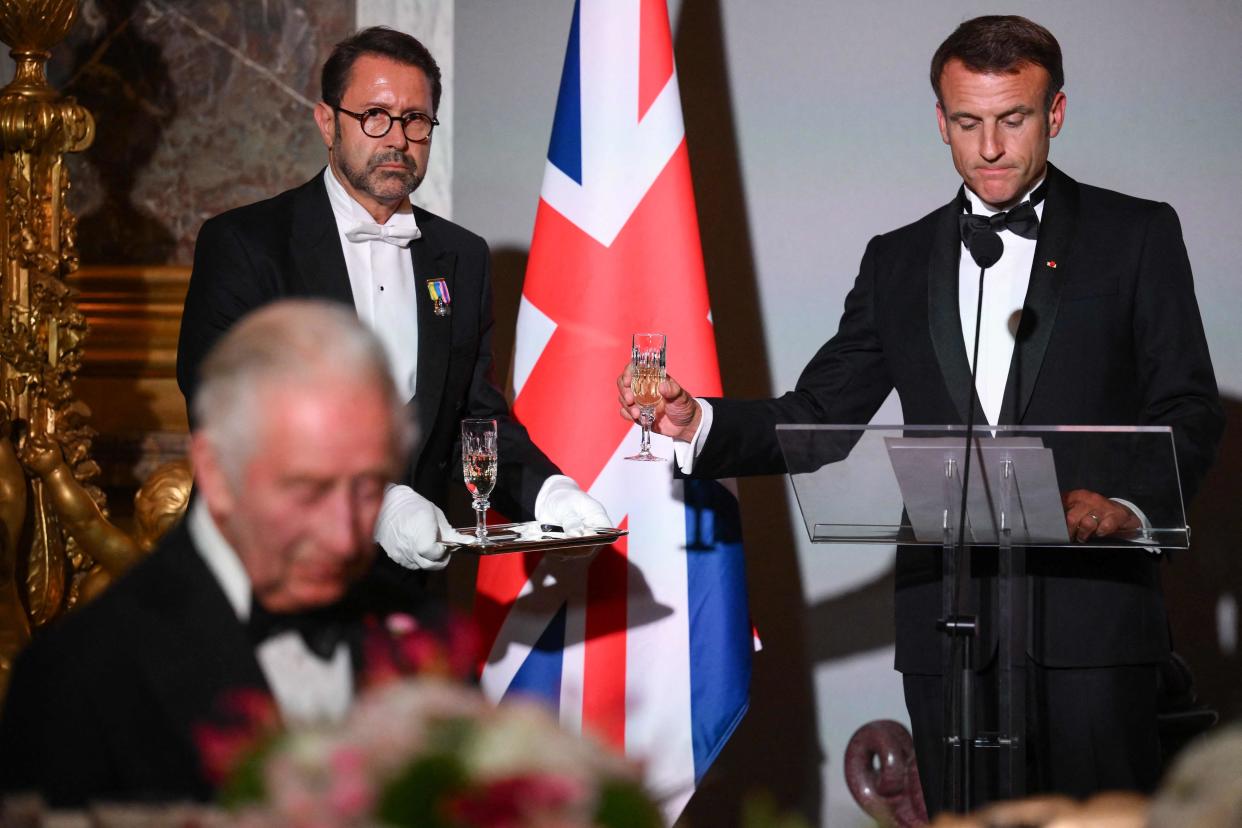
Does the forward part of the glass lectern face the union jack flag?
no

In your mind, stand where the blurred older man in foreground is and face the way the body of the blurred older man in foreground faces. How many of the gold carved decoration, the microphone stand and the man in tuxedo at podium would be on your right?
0

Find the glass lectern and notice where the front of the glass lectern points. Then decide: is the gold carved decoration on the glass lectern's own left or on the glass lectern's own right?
on the glass lectern's own right

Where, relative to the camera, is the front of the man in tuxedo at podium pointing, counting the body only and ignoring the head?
toward the camera

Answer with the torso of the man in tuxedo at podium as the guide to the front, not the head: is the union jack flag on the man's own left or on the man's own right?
on the man's own right

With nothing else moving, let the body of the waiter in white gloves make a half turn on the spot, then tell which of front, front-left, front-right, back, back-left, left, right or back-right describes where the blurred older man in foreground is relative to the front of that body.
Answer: back-left

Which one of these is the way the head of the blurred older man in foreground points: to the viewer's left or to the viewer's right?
to the viewer's right

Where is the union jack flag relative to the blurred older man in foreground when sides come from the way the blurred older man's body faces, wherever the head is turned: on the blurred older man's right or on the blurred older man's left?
on the blurred older man's left

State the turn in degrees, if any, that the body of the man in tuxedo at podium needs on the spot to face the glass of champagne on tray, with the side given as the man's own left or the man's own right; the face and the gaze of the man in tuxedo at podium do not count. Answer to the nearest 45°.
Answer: approximately 90° to the man's own right

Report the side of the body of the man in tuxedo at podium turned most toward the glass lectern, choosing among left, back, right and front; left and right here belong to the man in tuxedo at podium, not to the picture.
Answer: front

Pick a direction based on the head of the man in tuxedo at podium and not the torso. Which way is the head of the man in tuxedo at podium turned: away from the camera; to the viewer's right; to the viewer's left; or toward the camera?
toward the camera
